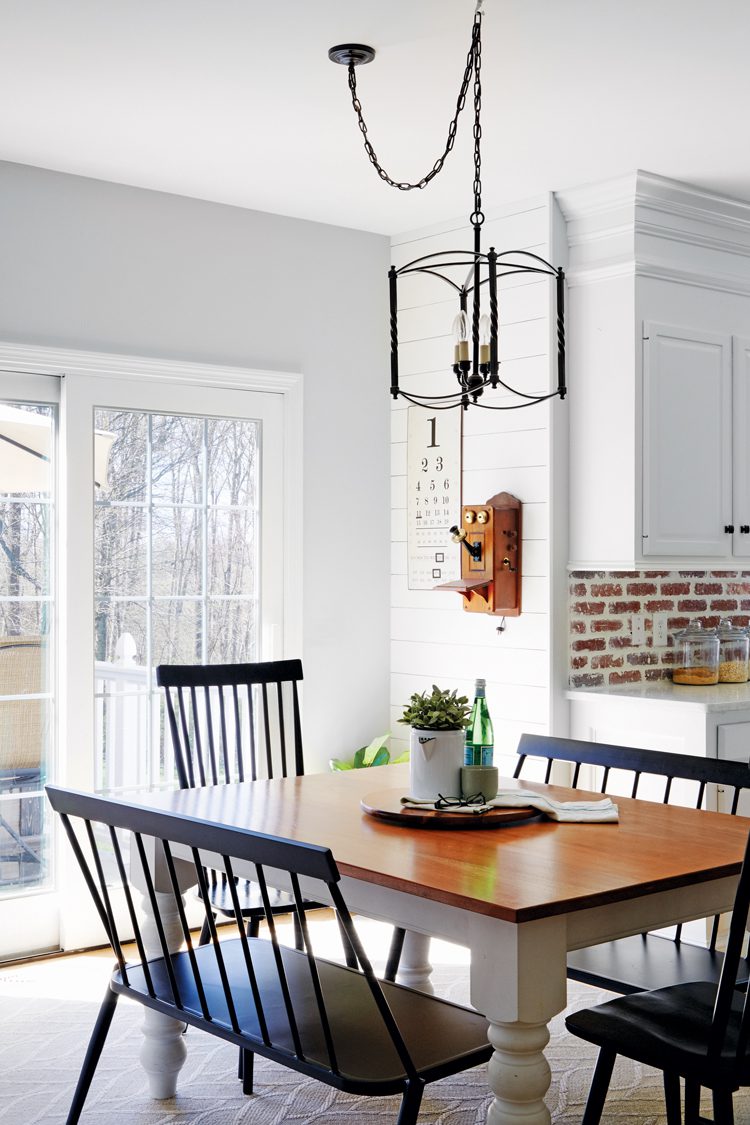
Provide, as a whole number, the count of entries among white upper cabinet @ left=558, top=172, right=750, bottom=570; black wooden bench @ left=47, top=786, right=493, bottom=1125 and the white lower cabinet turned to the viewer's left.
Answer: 0

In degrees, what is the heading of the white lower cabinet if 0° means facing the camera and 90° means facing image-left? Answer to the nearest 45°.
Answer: approximately 315°

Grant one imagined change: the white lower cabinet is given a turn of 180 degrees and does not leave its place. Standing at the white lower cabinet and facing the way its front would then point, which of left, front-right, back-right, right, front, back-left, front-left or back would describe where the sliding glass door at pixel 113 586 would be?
front-left

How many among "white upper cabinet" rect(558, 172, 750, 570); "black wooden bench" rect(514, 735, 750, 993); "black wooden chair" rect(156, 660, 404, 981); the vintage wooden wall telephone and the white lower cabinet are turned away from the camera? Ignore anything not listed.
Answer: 0

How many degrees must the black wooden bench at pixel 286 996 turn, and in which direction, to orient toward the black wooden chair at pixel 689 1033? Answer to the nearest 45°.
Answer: approximately 45° to its right

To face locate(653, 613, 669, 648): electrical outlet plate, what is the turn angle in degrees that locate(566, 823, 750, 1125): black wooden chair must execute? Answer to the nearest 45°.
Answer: approximately 45° to its right

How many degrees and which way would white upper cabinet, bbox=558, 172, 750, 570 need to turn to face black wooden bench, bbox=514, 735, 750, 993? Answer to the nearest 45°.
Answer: approximately 45° to its right

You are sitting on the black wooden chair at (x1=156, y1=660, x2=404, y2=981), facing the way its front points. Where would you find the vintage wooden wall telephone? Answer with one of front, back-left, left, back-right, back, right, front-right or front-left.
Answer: left

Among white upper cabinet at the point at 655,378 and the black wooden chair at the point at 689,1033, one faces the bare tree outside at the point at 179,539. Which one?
the black wooden chair

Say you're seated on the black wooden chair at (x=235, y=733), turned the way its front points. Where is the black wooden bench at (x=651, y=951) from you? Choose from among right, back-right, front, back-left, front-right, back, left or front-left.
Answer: front

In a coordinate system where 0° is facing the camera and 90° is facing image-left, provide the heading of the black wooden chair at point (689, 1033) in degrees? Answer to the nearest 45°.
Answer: approximately 135°

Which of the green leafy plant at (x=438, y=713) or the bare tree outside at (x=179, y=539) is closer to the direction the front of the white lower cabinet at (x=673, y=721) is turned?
the green leafy plant

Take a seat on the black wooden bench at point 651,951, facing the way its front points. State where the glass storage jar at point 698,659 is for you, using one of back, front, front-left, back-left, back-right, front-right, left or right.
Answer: back-right

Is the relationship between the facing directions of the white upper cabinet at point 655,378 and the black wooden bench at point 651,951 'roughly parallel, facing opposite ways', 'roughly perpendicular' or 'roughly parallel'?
roughly perpendicular

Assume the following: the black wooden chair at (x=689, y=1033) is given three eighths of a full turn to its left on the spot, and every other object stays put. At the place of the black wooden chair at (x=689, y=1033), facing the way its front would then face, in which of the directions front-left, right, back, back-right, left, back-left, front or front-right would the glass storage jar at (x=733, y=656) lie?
back

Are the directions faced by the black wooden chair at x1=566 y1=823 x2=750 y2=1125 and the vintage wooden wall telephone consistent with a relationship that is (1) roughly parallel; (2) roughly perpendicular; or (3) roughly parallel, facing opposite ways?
roughly perpendicular

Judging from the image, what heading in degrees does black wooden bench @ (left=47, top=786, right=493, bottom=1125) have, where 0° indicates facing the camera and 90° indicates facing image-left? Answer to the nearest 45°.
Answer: approximately 225°

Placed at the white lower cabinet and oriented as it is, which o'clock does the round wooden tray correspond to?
The round wooden tray is roughly at 2 o'clock from the white lower cabinet.

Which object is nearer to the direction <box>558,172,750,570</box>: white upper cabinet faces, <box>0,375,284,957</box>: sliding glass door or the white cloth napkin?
the white cloth napkin
